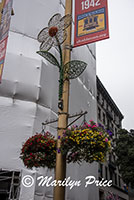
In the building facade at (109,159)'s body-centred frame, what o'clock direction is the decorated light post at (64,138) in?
The decorated light post is roughly at 3 o'clock from the building facade.
